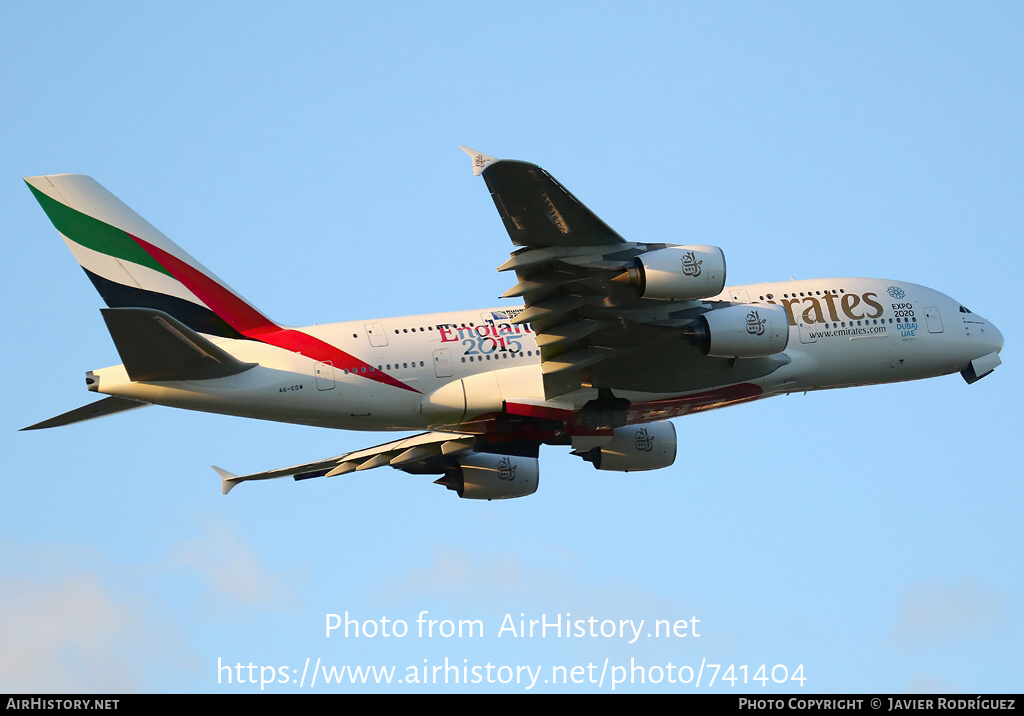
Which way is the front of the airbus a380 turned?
to the viewer's right
